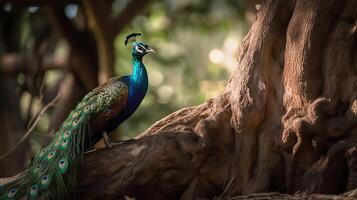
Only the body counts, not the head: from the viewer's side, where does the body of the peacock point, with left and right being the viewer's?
facing to the right of the viewer
